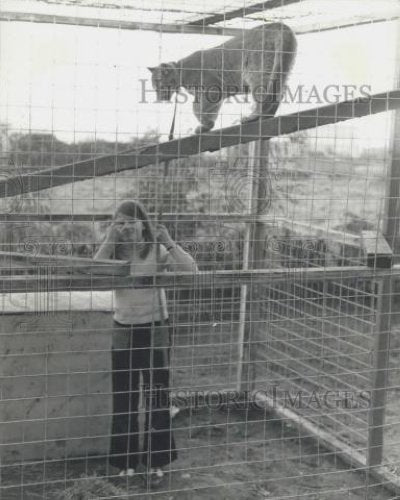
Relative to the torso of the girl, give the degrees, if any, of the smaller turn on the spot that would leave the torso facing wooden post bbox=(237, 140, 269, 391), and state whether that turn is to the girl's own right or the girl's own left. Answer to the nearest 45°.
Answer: approximately 135° to the girl's own left

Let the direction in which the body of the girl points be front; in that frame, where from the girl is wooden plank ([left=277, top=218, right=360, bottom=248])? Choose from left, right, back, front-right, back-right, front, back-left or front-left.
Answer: back-left

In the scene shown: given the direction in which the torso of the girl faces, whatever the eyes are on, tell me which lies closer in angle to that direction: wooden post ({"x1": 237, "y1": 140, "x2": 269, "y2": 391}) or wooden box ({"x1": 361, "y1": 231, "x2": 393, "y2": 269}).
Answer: the wooden box

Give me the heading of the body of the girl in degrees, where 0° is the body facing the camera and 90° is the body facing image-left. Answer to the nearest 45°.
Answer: approximately 0°

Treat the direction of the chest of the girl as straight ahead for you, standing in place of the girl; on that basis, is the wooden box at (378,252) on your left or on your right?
on your left
